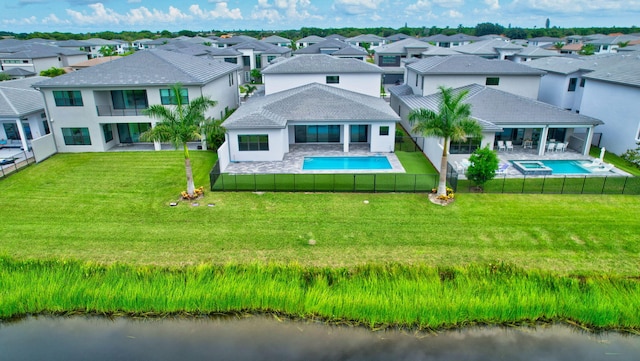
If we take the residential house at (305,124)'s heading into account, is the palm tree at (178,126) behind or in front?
behind

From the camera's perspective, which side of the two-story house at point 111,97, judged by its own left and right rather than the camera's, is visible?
back

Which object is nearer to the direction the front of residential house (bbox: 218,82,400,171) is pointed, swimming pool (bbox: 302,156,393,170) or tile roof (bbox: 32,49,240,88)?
the tile roof

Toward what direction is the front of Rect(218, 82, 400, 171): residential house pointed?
away from the camera

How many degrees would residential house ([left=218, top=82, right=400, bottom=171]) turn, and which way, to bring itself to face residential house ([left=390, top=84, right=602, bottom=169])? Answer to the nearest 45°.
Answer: approximately 90° to its right

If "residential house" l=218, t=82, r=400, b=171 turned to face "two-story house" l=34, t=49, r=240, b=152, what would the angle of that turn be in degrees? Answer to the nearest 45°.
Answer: approximately 90° to its left

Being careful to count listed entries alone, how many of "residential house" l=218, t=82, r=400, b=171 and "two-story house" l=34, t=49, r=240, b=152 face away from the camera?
2

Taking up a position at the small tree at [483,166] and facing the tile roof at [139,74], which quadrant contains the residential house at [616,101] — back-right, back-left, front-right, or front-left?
back-right

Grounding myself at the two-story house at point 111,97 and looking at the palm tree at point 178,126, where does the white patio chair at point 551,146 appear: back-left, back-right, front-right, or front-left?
front-left

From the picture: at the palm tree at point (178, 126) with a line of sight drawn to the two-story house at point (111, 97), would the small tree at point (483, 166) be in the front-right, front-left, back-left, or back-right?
back-right

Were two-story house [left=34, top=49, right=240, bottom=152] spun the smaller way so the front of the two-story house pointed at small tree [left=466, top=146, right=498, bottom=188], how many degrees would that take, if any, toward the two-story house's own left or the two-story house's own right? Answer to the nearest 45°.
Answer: approximately 135° to the two-story house's own right

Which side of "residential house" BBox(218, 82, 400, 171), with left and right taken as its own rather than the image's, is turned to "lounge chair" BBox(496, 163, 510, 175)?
right

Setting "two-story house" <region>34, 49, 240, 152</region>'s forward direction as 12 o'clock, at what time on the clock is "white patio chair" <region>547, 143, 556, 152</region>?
The white patio chair is roughly at 4 o'clock from the two-story house.
